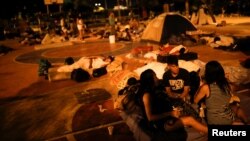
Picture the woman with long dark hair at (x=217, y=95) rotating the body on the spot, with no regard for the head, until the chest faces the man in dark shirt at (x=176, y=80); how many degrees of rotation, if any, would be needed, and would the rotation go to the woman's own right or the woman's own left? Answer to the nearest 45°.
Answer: approximately 45° to the woman's own left

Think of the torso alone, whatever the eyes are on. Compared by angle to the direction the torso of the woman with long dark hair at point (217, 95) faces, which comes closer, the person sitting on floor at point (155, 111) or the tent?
the tent

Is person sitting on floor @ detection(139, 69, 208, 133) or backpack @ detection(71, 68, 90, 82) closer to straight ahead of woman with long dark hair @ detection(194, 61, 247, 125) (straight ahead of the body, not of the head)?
the backpack

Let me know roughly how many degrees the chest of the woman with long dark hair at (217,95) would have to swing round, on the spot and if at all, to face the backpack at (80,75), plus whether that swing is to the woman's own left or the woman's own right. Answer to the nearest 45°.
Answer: approximately 45° to the woman's own left

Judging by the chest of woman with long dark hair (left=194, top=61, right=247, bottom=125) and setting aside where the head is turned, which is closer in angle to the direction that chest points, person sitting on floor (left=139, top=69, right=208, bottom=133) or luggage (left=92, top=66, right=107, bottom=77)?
the luggage

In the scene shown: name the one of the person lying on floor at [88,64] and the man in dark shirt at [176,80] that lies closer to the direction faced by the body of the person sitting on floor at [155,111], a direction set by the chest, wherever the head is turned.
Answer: the man in dark shirt

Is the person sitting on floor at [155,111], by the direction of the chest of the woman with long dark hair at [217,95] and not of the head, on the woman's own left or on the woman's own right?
on the woman's own left

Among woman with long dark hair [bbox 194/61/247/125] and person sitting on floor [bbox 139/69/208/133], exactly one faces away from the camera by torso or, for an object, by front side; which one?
the woman with long dark hair

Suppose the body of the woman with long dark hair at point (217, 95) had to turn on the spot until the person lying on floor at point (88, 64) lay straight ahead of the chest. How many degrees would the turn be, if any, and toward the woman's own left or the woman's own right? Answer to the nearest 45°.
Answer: approximately 45° to the woman's own left

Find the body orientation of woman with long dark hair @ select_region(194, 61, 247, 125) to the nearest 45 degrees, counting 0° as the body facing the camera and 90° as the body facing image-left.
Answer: approximately 180°
